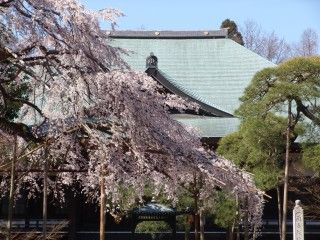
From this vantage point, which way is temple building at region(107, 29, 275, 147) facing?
toward the camera

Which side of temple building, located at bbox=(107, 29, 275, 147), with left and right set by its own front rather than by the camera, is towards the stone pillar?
front
